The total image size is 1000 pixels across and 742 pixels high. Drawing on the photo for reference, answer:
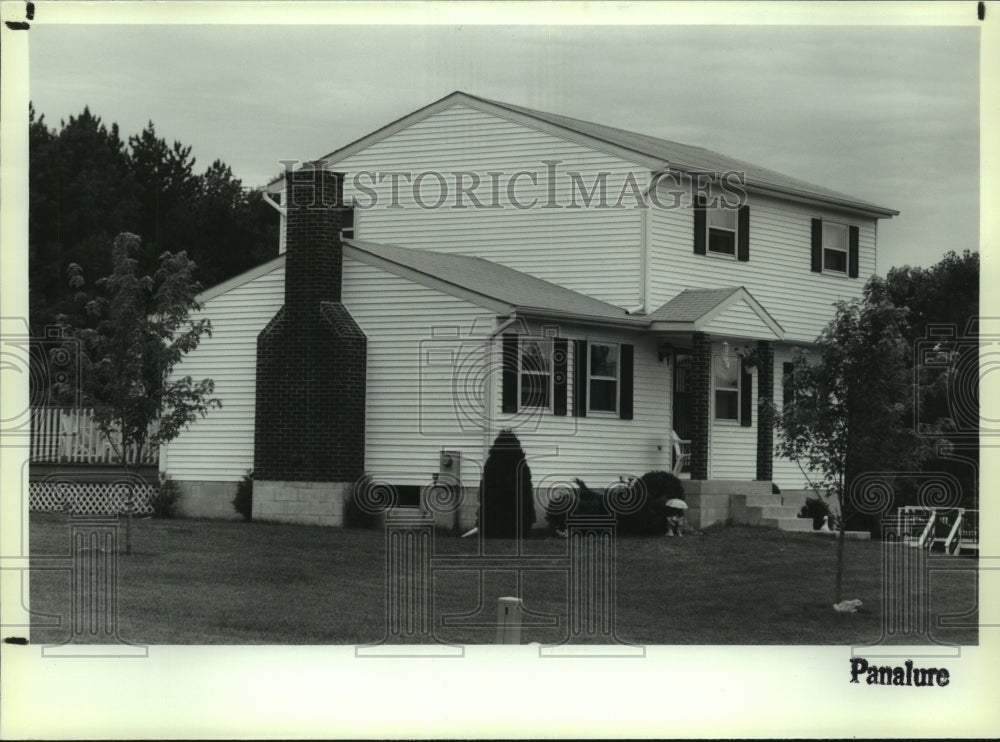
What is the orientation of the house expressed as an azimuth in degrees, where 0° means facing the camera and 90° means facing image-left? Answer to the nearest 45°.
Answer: approximately 315°

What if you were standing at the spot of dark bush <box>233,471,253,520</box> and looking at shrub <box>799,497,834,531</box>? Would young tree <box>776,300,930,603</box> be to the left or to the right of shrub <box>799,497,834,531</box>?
right

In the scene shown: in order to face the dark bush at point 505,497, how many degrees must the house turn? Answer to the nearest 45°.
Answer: approximately 45° to its right

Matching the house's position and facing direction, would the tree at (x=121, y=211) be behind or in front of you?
behind

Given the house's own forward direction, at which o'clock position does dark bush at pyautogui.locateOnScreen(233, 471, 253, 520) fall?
The dark bush is roughly at 4 o'clock from the house.

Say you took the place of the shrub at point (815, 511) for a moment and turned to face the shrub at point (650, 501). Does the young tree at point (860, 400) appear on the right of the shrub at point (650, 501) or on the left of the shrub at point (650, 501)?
left

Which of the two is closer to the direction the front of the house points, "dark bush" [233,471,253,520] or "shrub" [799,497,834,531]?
the shrub

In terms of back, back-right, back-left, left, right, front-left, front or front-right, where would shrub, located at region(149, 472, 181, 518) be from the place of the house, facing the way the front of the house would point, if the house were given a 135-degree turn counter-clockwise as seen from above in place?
left

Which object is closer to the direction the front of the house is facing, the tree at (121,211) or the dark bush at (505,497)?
the dark bush
